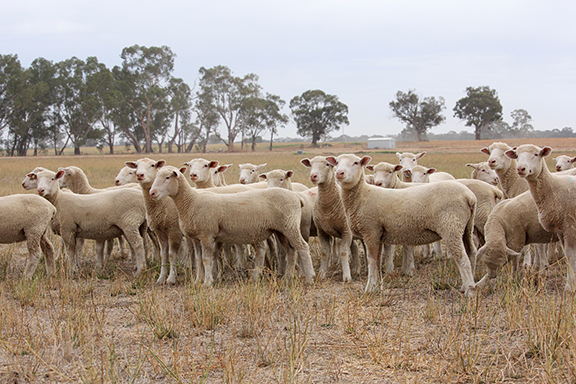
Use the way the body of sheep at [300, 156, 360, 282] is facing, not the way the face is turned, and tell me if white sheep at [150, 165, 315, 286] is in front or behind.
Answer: in front

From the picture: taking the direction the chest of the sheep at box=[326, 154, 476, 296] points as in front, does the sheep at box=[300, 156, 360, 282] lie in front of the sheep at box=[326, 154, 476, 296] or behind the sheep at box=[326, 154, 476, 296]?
in front

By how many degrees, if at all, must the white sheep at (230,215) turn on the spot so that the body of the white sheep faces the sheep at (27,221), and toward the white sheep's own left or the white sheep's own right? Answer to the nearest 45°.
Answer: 0° — it already faces it

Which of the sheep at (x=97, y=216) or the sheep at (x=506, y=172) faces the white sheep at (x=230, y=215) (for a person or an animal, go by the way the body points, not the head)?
the sheep at (x=506, y=172)

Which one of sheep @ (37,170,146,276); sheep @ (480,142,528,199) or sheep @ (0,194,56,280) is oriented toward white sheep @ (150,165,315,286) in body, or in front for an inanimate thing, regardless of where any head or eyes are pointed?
sheep @ (480,142,528,199)

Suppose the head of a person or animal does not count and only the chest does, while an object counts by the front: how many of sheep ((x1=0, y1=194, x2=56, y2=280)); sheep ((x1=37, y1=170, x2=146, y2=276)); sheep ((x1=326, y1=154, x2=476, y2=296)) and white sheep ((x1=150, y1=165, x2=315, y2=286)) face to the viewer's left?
4

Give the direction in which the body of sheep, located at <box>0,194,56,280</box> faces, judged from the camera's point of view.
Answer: to the viewer's left

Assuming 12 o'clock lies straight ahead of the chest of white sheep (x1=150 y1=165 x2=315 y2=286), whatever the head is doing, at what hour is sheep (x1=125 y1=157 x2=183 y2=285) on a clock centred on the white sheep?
The sheep is roughly at 1 o'clock from the white sheep.

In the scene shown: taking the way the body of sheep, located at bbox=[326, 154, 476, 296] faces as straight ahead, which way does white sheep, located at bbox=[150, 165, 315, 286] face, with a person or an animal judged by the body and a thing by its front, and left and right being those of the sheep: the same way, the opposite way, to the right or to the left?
the same way

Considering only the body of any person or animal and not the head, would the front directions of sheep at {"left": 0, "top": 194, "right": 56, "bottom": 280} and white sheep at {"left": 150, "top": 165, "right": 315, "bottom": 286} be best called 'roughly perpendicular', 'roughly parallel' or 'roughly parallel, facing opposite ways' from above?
roughly parallel

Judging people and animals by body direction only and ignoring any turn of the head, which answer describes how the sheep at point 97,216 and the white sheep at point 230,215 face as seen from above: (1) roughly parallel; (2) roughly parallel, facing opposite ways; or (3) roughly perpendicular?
roughly parallel

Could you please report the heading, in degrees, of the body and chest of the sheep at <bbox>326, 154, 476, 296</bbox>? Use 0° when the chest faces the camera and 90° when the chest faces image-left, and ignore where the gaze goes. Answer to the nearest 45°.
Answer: approximately 90°

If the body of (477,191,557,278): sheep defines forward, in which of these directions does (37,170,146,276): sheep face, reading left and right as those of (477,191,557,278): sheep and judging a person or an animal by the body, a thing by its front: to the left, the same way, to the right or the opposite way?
the same way

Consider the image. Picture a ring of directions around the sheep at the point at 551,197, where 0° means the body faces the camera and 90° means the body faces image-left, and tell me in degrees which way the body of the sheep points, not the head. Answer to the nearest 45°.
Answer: approximately 45°

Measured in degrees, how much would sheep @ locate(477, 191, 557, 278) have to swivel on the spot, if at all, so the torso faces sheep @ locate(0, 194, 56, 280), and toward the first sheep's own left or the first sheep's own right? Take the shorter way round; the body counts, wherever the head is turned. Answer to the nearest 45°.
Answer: approximately 45° to the first sheep's own right

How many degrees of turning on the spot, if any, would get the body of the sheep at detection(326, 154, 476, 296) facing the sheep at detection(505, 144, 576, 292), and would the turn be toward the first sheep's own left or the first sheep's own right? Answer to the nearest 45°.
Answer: approximately 180°

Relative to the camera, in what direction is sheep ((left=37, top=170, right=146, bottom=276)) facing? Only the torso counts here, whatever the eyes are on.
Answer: to the viewer's left

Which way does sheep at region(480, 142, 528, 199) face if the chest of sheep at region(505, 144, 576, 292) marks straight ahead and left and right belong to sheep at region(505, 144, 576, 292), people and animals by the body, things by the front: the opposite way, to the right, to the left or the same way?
the same way

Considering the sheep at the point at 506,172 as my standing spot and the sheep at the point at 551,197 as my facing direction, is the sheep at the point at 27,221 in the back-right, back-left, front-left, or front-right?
front-right

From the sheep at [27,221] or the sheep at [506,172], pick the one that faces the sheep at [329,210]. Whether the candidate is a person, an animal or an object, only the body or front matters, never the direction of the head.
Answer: the sheep at [506,172]

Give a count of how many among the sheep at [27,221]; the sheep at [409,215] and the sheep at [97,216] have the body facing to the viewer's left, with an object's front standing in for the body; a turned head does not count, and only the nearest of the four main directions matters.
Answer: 3

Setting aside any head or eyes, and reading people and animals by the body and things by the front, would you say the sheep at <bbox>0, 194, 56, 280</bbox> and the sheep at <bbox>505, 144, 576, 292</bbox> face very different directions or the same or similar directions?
same or similar directions
